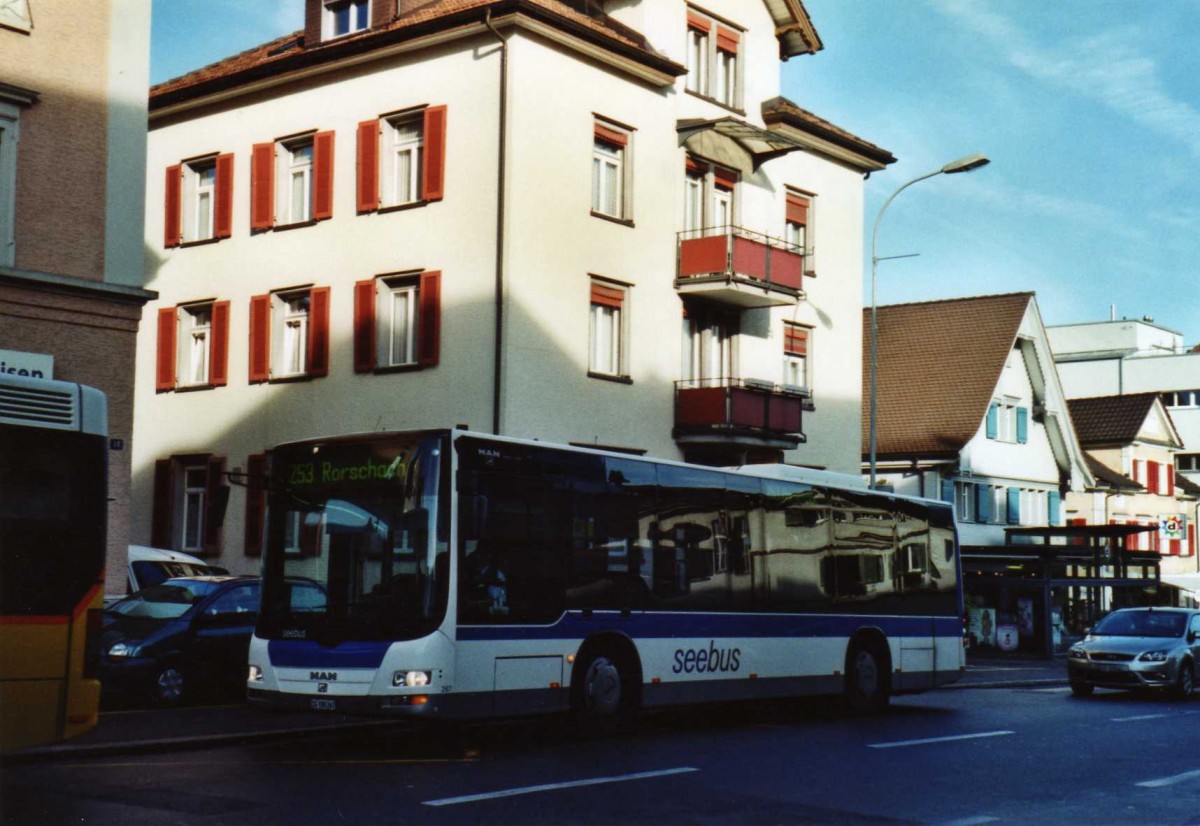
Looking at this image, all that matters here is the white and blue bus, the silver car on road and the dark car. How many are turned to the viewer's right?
0

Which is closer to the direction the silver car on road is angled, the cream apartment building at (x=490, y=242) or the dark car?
the dark car

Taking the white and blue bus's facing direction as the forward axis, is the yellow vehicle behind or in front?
in front

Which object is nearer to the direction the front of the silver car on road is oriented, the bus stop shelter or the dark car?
the dark car

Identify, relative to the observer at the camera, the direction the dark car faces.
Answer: facing the viewer and to the left of the viewer

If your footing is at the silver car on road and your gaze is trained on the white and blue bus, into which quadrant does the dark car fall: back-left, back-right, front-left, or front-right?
front-right

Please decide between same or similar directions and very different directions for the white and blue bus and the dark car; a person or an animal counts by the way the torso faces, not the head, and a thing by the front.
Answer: same or similar directions

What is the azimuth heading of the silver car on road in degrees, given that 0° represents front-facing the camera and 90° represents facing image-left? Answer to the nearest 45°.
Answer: approximately 45°

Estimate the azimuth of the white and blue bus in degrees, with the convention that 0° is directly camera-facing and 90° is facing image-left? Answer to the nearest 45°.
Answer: approximately 45°

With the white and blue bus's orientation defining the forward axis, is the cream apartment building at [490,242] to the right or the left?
on its right

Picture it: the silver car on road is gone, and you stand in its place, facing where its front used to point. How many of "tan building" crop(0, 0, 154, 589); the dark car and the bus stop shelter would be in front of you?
2

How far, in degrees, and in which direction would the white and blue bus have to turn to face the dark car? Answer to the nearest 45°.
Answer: approximately 90° to its right

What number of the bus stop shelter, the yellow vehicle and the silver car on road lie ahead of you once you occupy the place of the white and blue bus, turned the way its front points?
1
